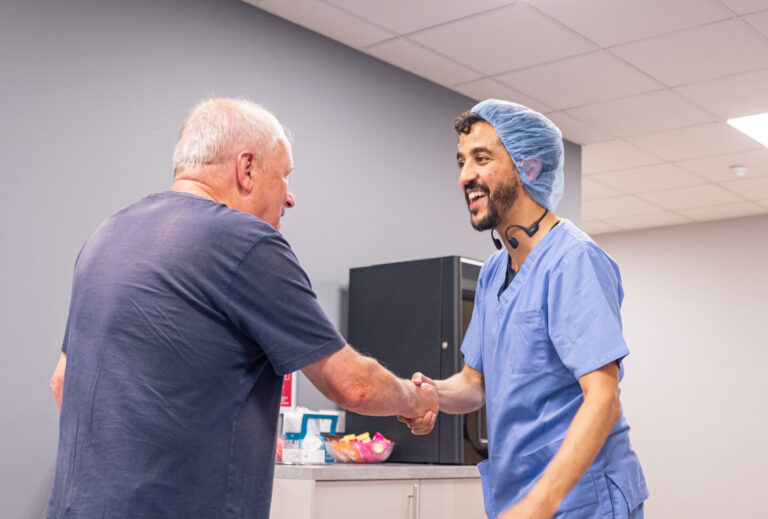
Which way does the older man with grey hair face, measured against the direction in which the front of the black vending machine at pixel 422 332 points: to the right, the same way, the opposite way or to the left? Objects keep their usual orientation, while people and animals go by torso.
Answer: to the left

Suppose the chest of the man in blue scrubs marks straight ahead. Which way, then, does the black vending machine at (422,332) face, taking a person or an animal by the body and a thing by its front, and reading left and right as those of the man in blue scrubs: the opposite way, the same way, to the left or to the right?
to the left

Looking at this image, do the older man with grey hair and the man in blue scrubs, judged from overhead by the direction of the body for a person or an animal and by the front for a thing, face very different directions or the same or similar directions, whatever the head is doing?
very different directions

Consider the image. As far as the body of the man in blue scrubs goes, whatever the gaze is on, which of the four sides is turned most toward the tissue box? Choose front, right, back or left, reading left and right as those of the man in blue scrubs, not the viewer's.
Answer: right

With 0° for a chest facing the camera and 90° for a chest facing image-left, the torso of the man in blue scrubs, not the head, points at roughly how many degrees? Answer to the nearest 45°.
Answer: approximately 45°

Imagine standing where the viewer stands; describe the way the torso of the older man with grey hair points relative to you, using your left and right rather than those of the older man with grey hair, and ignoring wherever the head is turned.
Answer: facing away from the viewer and to the right of the viewer

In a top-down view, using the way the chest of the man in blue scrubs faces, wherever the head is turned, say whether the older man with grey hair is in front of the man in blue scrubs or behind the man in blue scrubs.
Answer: in front

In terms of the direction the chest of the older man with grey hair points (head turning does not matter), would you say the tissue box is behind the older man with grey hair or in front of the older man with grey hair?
in front

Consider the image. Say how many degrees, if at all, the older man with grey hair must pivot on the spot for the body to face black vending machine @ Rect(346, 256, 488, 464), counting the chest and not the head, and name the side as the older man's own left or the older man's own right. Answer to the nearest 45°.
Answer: approximately 45° to the older man's own left
